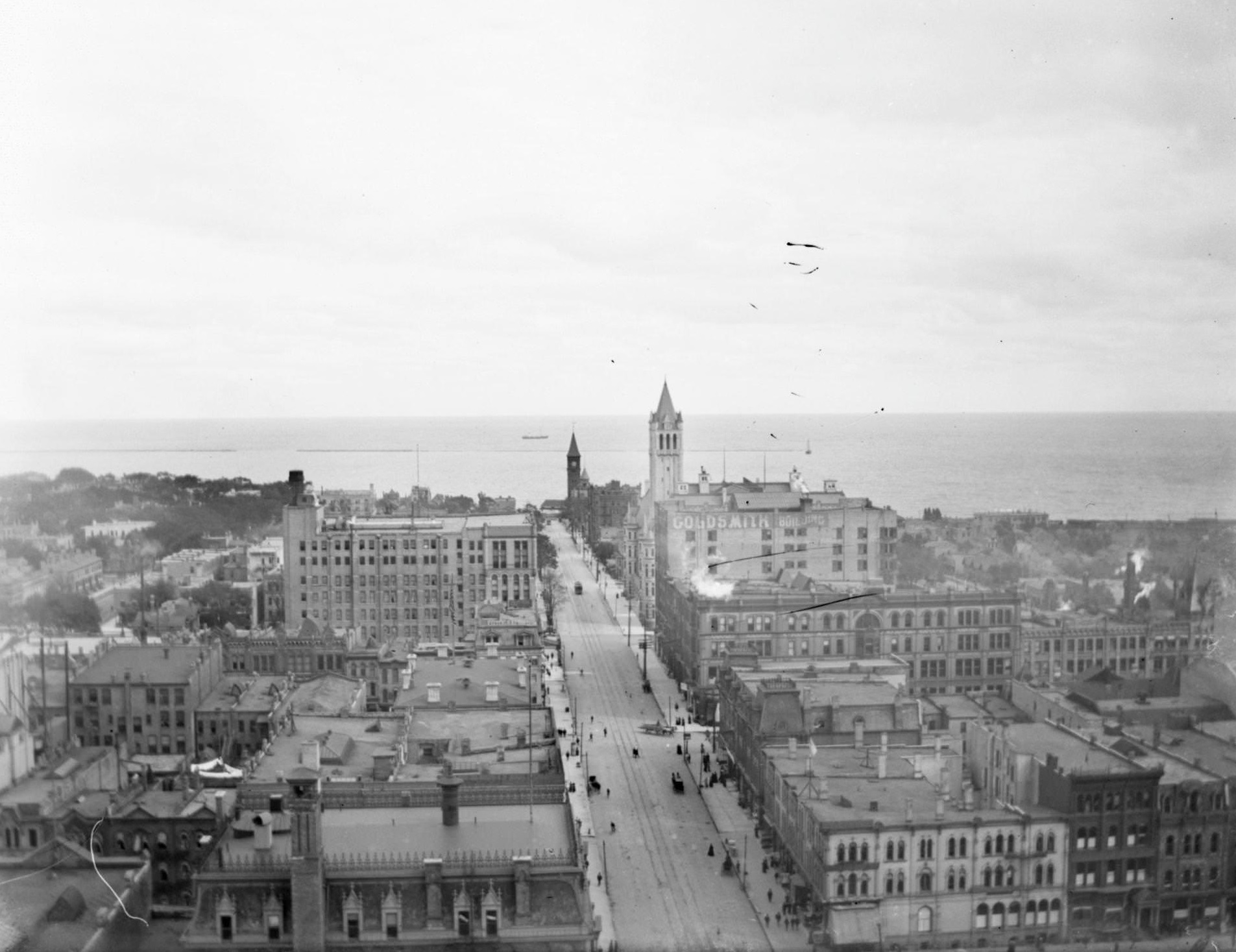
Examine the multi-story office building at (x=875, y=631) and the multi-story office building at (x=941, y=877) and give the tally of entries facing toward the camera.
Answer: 2

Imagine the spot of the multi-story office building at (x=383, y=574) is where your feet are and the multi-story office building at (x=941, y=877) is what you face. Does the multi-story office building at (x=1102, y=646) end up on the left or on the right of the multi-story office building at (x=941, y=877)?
left

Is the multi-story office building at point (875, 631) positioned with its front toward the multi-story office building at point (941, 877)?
yes

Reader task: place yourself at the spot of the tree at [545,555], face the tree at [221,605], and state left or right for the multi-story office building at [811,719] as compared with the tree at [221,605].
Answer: left

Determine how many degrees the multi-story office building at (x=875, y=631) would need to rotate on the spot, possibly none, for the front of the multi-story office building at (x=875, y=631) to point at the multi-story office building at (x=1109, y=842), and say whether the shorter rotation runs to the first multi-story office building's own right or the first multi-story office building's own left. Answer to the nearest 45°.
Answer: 0° — it already faces it

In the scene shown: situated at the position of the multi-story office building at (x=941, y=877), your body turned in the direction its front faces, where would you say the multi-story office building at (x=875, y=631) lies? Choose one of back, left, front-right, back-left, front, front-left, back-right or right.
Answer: back

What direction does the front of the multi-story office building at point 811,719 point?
to the viewer's left

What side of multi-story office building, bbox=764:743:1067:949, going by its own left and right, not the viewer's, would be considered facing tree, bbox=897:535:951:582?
back
